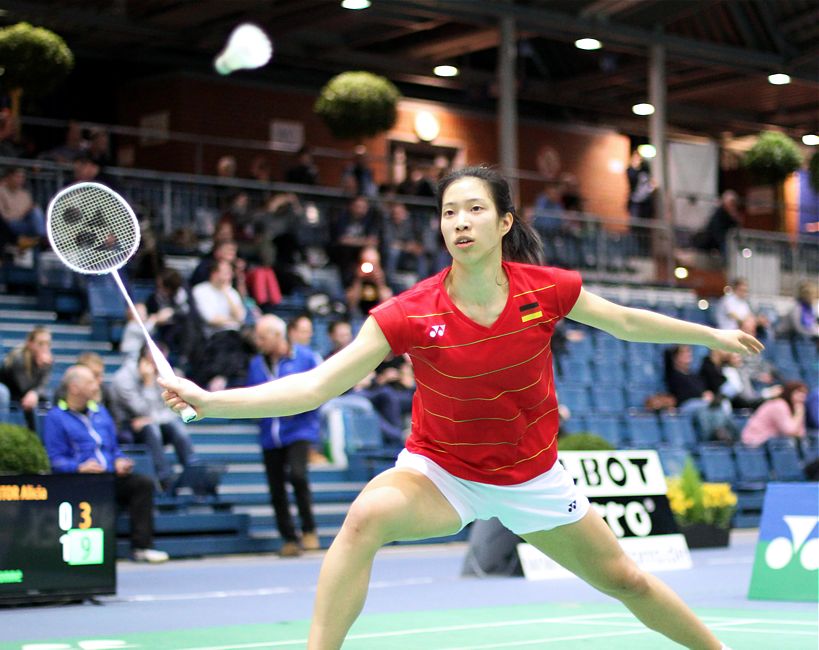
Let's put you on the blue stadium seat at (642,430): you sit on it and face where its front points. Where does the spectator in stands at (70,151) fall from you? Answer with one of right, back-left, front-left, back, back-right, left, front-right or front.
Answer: back-right

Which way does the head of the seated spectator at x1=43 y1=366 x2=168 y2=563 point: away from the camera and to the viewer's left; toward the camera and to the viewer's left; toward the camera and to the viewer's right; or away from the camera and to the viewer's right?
toward the camera and to the viewer's right

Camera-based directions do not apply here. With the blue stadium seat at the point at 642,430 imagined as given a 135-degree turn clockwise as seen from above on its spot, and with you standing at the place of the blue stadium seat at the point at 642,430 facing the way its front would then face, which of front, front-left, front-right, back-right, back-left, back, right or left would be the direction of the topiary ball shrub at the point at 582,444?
left

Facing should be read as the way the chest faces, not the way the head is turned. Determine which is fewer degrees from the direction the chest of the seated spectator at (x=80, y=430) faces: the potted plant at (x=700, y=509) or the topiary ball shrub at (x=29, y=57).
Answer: the potted plant

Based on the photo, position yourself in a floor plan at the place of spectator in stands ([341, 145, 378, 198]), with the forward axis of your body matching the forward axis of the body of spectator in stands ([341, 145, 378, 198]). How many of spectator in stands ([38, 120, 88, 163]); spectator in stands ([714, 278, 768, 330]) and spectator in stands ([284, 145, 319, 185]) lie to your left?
1

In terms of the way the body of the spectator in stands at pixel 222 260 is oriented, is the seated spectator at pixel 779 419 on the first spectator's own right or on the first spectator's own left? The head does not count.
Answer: on the first spectator's own left

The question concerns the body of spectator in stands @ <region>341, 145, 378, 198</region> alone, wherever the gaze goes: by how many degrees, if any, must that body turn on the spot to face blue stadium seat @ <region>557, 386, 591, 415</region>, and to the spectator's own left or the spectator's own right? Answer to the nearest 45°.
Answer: approximately 45° to the spectator's own left

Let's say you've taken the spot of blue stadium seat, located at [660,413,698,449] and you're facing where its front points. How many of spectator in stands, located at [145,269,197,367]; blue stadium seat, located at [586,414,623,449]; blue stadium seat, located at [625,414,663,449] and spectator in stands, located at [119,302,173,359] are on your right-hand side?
4

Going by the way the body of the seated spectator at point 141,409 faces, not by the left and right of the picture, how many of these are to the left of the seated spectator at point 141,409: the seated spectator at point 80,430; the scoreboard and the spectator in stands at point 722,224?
1

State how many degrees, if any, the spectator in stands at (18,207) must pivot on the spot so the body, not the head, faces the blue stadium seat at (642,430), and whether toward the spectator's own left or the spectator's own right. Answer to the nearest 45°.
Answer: approximately 45° to the spectator's own left

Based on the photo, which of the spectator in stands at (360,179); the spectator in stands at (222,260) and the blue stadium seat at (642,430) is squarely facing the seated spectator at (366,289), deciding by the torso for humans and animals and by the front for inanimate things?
the spectator in stands at (360,179)

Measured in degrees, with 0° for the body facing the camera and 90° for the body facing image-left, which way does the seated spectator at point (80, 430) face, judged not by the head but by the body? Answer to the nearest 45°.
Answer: approximately 315°
